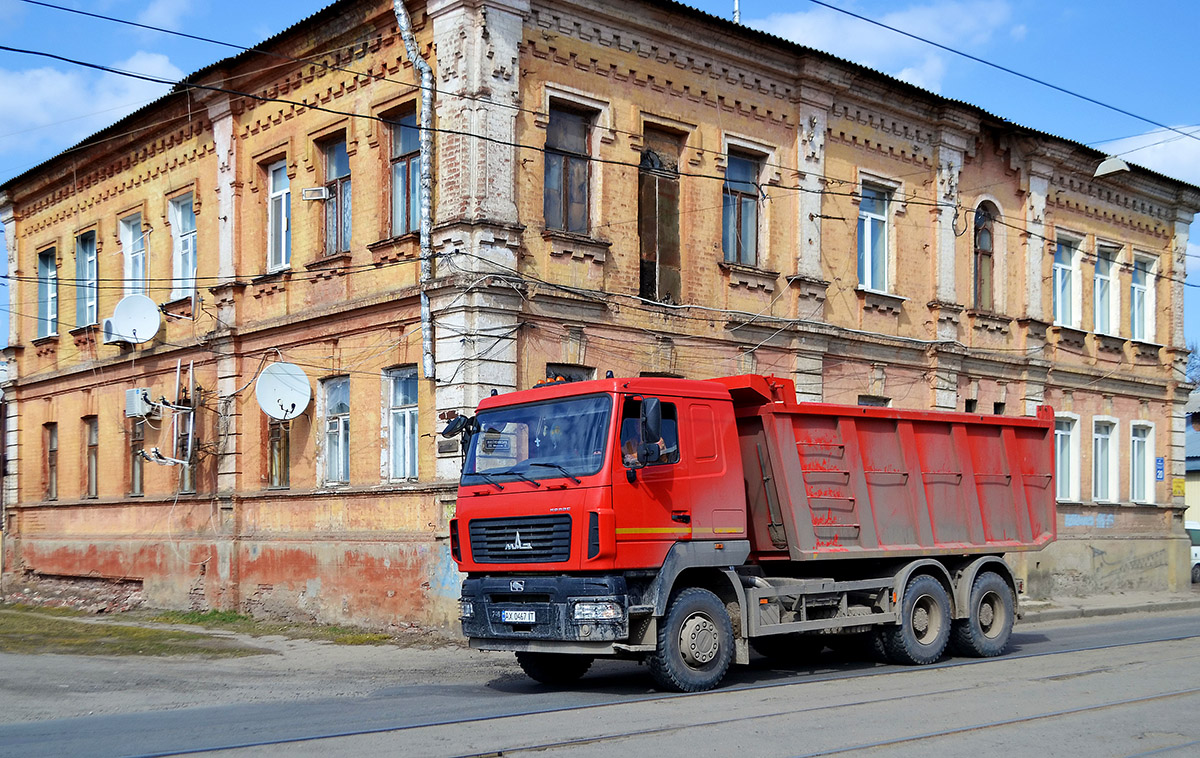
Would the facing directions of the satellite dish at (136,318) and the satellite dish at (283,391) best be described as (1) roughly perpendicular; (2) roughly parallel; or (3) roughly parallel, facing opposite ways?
roughly parallel

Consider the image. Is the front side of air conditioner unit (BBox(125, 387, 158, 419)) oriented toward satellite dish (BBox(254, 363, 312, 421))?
no

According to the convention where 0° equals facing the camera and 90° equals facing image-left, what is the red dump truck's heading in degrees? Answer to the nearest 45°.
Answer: approximately 45°

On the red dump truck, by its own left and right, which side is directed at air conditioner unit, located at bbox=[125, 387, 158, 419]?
right

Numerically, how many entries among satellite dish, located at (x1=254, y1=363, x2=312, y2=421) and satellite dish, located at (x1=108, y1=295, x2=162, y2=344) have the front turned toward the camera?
2

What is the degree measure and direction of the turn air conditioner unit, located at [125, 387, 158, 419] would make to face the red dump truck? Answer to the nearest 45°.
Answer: approximately 45° to its left

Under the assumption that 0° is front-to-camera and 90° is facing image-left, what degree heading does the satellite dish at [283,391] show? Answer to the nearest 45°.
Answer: approximately 0°

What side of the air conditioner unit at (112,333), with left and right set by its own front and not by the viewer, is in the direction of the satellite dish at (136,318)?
left

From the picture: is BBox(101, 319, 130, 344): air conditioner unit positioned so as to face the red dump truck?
no

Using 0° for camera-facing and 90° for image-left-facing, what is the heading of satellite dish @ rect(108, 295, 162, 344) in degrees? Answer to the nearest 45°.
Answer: approximately 0°

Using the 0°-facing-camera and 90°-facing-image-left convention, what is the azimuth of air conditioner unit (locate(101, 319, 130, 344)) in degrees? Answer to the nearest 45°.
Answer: approximately 45°

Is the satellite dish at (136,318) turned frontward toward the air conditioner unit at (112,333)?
no

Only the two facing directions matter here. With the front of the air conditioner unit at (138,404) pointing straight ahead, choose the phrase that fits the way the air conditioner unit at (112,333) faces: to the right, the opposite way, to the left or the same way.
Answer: the same way
